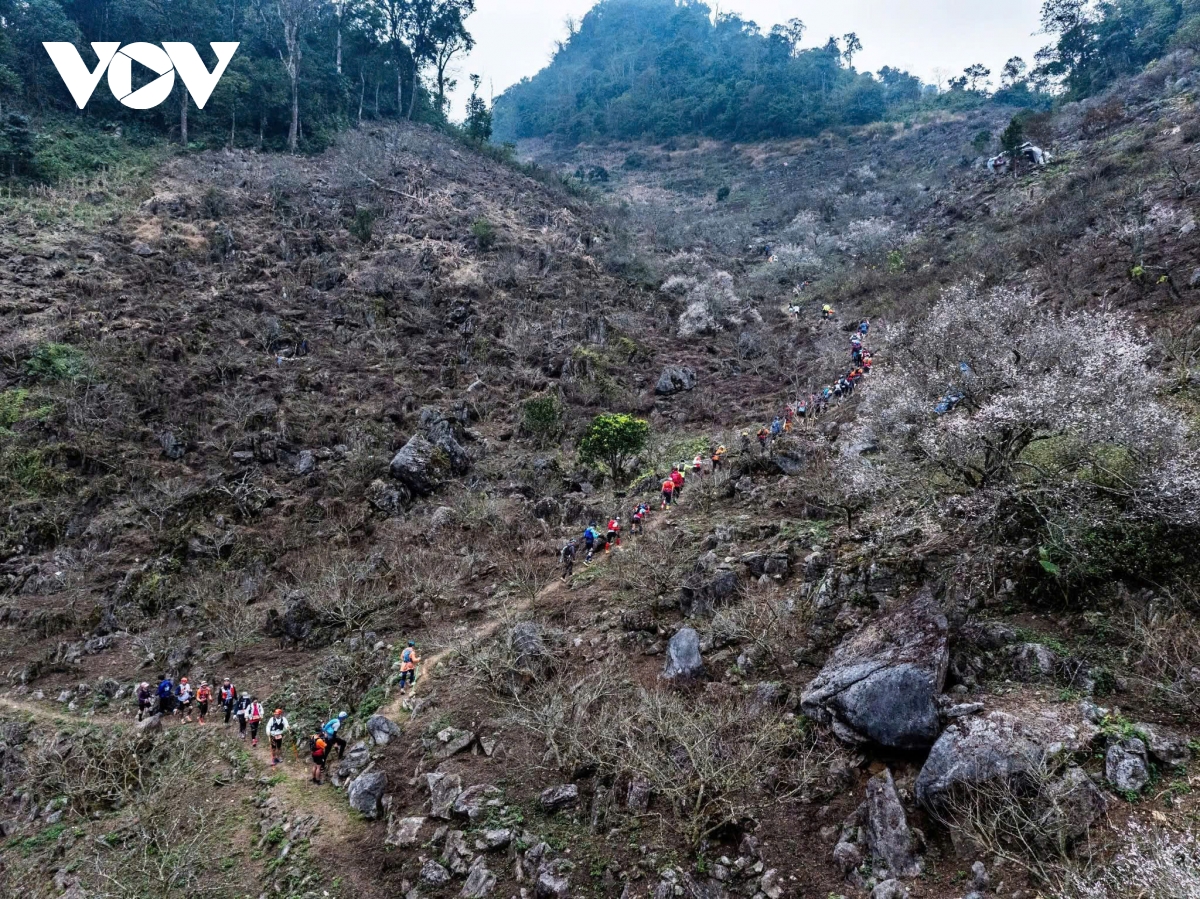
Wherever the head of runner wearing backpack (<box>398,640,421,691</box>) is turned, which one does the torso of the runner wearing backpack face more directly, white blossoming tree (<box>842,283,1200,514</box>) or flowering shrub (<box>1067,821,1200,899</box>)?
the white blossoming tree

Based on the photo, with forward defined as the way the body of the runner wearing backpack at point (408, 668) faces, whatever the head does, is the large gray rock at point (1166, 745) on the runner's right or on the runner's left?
on the runner's right

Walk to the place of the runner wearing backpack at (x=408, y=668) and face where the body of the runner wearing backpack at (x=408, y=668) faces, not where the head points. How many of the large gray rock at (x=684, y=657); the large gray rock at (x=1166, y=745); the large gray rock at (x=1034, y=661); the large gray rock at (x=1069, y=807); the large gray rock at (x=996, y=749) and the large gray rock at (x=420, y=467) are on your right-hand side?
5

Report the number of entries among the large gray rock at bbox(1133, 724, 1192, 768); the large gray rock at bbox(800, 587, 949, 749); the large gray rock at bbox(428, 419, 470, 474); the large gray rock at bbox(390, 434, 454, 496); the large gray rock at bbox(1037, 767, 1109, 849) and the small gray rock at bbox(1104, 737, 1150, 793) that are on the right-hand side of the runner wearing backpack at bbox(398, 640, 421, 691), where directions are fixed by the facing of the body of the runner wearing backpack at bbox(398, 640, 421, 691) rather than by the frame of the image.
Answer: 4

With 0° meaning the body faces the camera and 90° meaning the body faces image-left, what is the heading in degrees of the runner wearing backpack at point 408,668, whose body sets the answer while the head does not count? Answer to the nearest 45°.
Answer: approximately 225°

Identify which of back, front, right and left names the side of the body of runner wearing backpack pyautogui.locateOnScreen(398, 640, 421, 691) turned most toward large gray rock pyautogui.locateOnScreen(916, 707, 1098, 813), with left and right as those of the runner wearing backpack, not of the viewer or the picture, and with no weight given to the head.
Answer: right

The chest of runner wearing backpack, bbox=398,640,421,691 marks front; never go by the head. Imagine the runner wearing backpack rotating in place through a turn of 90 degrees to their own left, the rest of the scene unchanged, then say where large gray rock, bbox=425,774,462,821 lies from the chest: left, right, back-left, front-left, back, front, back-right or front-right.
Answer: back-left

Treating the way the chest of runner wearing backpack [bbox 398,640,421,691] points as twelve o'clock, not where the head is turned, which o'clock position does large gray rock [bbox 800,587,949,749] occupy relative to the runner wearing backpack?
The large gray rock is roughly at 3 o'clock from the runner wearing backpack.

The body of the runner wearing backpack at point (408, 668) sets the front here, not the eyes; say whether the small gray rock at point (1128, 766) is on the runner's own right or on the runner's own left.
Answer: on the runner's own right

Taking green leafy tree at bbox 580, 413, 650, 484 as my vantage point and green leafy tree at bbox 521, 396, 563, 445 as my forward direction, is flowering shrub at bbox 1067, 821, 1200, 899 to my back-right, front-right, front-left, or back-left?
back-left

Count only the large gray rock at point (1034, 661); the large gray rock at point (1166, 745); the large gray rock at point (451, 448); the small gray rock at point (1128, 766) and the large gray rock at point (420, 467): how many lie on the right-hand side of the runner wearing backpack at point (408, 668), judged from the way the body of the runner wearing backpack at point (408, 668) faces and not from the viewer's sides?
3

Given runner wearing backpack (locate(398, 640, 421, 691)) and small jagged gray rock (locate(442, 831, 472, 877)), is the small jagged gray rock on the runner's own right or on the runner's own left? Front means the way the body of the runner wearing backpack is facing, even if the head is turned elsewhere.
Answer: on the runner's own right
